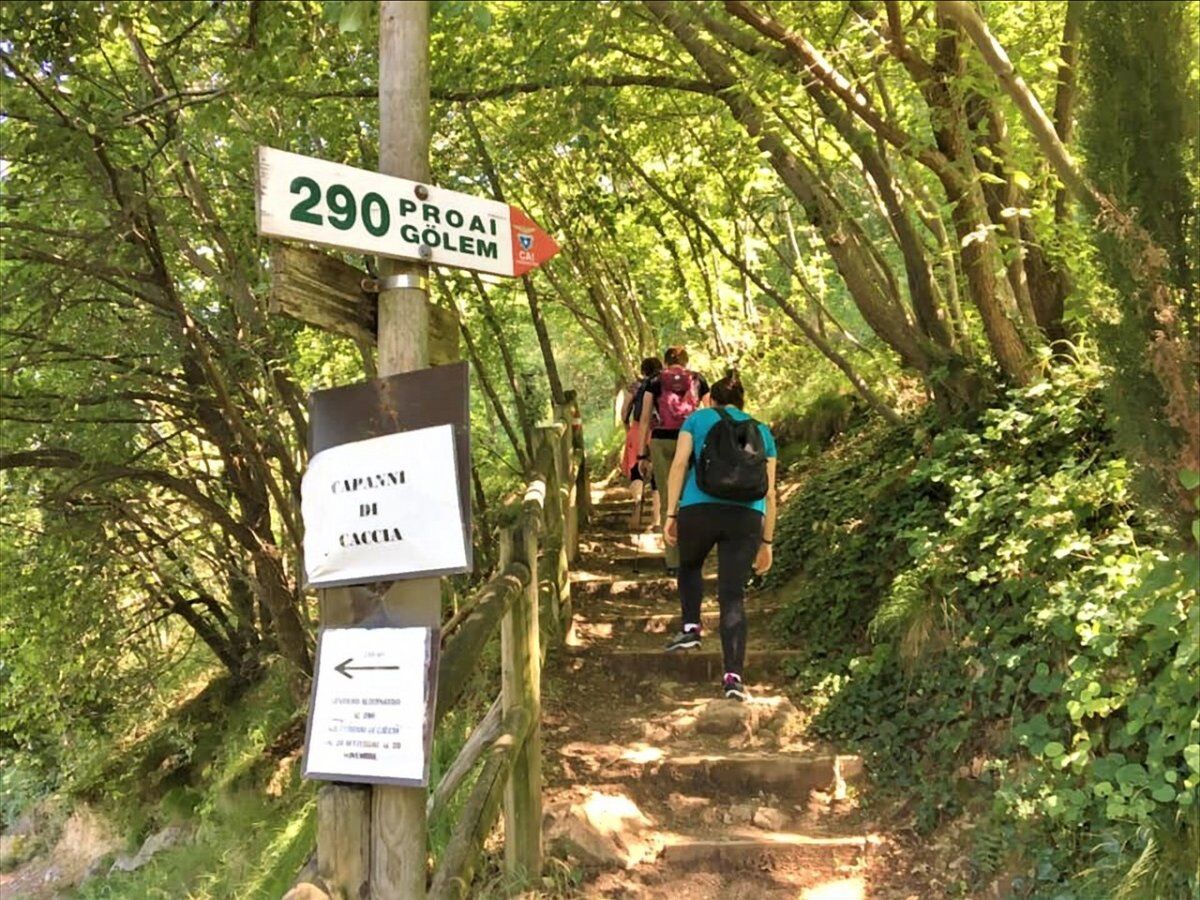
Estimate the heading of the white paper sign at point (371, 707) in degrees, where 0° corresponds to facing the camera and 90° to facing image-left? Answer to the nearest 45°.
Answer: approximately 0°

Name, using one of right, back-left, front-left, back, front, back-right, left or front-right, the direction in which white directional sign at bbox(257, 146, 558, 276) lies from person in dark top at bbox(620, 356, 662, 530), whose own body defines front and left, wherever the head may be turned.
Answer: back

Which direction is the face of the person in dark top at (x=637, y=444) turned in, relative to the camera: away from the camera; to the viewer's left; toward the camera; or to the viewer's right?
away from the camera

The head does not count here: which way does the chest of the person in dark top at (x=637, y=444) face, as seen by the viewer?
away from the camera

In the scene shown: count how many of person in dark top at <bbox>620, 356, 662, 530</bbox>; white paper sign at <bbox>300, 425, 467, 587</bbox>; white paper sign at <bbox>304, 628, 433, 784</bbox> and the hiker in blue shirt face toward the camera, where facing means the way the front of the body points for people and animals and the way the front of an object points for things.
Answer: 2

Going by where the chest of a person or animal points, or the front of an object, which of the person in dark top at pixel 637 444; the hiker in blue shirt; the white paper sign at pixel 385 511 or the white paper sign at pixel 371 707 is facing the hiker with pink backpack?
the hiker in blue shirt

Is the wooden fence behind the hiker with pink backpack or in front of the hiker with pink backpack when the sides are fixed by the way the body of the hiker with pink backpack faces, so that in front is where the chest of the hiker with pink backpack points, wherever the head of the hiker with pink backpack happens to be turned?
behind

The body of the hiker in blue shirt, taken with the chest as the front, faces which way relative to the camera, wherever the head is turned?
away from the camera

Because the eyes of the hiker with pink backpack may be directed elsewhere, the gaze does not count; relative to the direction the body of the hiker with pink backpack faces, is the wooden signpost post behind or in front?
behind

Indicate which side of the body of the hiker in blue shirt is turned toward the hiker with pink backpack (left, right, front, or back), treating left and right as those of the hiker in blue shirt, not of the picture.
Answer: front

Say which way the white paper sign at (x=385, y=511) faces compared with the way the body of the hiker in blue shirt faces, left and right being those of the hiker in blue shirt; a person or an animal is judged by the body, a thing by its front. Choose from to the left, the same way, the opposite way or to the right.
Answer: the opposite way

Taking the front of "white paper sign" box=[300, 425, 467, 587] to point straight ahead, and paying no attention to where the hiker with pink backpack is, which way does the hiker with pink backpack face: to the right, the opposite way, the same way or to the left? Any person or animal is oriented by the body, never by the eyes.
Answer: the opposite way

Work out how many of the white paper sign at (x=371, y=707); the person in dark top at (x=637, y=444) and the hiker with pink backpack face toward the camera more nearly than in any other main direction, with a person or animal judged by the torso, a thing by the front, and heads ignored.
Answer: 1

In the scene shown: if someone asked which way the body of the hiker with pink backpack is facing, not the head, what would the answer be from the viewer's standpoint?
away from the camera
